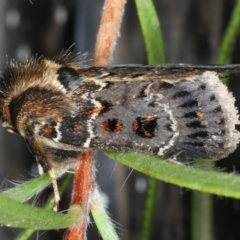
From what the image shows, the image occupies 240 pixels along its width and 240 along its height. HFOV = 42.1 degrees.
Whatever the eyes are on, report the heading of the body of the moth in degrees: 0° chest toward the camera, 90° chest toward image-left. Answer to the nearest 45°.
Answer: approximately 90°
